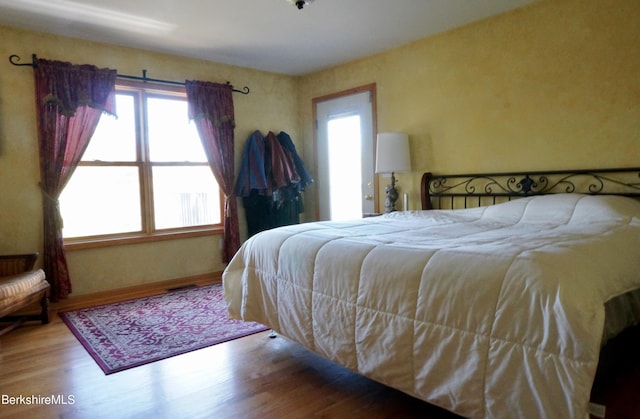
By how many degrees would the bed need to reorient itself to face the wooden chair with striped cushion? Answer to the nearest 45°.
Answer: approximately 45° to its right

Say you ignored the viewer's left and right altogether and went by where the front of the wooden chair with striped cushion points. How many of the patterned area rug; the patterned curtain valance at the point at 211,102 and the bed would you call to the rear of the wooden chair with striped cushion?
0

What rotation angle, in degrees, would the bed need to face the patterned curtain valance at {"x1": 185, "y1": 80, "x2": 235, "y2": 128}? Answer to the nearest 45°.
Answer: approximately 90° to its right

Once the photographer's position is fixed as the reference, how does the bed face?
facing the viewer and to the left of the viewer

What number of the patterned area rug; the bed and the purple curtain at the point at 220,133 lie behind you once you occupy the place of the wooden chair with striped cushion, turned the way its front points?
0

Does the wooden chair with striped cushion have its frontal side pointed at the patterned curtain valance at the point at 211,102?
no

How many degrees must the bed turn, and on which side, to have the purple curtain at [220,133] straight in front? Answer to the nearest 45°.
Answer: approximately 90° to its right

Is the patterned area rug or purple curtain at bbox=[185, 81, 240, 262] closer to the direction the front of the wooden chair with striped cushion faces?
the patterned area rug

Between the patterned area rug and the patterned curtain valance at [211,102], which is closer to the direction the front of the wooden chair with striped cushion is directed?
the patterned area rug

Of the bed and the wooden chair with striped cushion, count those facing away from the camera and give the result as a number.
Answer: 0

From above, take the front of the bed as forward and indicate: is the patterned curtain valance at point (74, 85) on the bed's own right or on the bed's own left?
on the bed's own right
